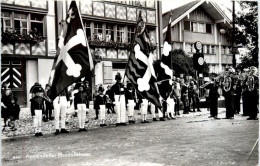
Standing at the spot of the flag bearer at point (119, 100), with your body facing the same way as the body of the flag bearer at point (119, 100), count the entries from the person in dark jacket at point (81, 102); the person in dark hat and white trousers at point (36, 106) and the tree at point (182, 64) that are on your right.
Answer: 2

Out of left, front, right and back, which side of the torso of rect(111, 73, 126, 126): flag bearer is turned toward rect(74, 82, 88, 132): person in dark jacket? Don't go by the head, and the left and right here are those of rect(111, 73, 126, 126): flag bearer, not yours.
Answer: right

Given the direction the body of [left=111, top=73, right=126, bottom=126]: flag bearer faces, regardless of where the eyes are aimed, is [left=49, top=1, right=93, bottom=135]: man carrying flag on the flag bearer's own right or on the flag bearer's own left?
on the flag bearer's own right

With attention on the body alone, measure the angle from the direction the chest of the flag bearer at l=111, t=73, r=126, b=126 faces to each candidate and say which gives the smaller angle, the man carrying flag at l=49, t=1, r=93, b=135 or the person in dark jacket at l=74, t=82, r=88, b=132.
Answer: the man carrying flag

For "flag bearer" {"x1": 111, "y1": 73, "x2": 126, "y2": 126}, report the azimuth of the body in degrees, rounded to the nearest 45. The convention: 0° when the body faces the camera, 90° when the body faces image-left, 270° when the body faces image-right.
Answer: approximately 315°

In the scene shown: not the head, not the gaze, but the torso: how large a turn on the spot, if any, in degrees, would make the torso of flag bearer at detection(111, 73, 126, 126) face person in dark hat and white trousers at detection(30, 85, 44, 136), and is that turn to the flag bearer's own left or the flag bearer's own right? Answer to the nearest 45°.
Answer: approximately 90° to the flag bearer's own right

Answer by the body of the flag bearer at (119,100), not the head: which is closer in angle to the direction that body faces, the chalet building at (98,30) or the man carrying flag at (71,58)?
the man carrying flag

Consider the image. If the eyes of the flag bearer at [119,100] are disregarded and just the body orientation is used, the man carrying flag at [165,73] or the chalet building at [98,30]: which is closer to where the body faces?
the man carrying flag
